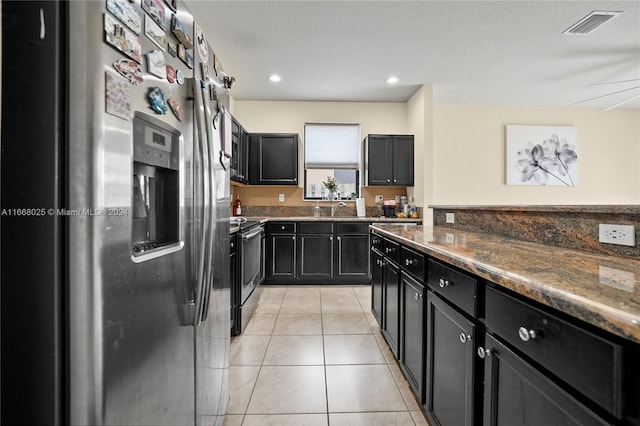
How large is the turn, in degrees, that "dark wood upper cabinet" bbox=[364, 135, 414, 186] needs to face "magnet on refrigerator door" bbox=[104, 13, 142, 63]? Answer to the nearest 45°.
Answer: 0° — it already faces it

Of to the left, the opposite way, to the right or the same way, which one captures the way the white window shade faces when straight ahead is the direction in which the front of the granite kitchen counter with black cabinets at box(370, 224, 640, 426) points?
to the left

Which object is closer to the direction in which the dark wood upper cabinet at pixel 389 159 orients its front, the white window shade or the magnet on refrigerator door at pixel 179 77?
the magnet on refrigerator door

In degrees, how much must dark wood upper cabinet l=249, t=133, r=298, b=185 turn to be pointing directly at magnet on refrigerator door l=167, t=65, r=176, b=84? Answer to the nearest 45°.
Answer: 0° — it already faces it

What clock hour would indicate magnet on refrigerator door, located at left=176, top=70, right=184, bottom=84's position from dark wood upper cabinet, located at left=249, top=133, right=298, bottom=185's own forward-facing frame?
The magnet on refrigerator door is roughly at 12 o'clock from the dark wood upper cabinet.
